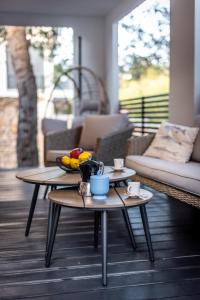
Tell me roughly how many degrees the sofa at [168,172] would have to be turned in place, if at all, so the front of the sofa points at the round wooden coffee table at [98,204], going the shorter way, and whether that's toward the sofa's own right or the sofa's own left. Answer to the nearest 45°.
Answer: approximately 45° to the sofa's own left

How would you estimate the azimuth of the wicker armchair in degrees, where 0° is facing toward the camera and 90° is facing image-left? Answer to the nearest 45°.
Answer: approximately 45°

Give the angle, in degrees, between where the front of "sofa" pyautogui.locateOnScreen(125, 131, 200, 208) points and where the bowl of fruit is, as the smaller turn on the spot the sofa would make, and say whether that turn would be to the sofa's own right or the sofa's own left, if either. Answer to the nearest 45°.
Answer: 0° — it already faces it

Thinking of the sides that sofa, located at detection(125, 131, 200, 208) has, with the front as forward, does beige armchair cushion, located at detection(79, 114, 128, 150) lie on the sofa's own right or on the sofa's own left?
on the sofa's own right

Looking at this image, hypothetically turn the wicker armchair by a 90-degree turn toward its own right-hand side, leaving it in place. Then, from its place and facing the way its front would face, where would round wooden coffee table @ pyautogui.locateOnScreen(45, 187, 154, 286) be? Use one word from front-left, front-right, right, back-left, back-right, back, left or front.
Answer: back-left

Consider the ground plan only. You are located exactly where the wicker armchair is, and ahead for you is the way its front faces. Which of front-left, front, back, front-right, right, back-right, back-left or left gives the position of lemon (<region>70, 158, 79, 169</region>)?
front-left

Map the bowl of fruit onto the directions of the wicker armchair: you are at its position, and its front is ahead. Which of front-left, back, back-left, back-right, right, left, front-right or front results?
front-left

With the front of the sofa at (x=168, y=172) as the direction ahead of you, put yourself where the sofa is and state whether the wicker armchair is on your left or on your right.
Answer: on your right

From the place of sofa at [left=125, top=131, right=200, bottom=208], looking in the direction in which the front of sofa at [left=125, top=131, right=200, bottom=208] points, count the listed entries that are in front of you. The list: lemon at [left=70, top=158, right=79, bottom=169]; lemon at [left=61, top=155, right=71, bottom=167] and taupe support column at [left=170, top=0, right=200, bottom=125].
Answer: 2

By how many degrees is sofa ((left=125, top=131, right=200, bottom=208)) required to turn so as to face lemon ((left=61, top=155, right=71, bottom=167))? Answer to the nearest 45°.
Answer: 0° — it already faces it

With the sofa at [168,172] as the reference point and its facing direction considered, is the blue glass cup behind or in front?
in front

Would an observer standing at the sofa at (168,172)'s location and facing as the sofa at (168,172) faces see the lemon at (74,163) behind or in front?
in front

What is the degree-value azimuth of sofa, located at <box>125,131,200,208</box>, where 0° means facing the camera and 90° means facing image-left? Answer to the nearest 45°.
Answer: approximately 45°

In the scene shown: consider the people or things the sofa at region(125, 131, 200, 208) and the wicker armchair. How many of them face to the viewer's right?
0
